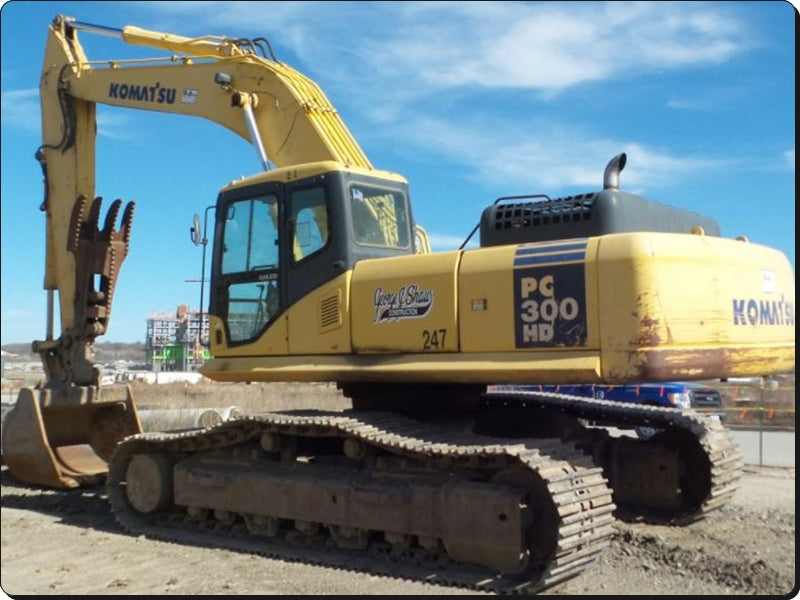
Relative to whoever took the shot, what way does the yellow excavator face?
facing away from the viewer and to the left of the viewer
